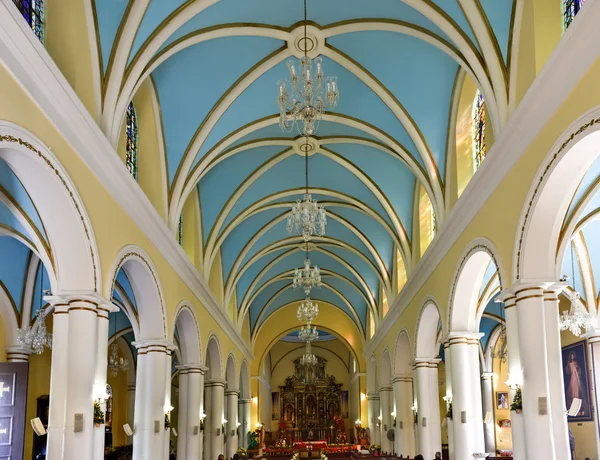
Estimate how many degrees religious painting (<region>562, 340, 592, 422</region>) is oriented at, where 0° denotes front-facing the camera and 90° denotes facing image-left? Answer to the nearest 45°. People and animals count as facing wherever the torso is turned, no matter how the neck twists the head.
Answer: approximately 45°

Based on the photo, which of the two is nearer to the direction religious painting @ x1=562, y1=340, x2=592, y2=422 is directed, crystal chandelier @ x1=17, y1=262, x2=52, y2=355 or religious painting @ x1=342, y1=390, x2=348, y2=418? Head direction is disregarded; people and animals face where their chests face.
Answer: the crystal chandelier

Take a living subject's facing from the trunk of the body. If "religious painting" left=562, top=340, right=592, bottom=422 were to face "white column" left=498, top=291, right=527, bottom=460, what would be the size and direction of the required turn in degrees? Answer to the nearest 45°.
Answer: approximately 45° to its left

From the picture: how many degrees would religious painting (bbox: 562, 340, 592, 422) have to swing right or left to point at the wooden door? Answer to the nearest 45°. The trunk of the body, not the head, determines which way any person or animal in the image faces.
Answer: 0° — it already faces it
